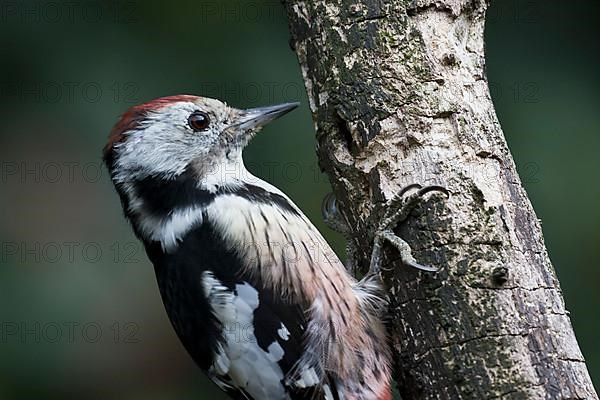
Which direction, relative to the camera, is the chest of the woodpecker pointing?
to the viewer's right
